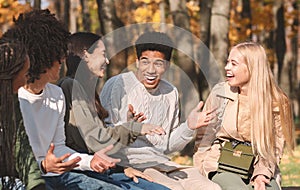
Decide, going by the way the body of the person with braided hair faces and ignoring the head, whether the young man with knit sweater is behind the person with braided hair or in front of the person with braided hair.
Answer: in front

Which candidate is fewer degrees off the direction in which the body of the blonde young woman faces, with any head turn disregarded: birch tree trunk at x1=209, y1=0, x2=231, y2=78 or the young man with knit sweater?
the young man with knit sweater

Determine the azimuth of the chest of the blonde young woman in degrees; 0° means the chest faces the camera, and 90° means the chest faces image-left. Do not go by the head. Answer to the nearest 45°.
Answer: approximately 45°

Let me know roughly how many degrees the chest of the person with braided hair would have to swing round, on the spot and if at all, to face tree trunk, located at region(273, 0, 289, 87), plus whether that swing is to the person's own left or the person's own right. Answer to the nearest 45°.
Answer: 0° — they already face it

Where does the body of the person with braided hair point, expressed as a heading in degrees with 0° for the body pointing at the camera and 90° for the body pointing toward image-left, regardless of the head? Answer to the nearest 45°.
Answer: approximately 225°
